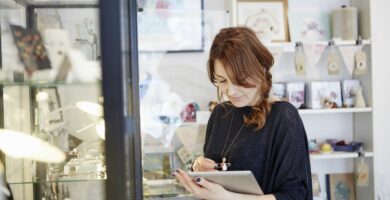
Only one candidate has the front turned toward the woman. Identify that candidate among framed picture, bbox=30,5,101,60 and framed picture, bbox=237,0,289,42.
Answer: framed picture, bbox=237,0,289,42

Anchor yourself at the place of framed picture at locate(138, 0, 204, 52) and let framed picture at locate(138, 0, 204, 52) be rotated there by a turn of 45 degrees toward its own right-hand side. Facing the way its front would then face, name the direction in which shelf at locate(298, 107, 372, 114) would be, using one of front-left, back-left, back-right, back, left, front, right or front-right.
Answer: back-left

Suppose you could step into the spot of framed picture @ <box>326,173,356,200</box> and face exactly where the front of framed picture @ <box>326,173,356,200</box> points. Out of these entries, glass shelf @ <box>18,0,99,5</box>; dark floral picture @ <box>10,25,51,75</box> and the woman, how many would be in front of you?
3

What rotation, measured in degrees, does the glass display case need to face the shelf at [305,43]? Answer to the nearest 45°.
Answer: approximately 135° to its left

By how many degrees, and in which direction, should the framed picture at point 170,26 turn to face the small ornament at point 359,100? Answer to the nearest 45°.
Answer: approximately 90° to its left

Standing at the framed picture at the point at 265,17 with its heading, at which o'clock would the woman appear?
The woman is roughly at 12 o'clock from the framed picture.

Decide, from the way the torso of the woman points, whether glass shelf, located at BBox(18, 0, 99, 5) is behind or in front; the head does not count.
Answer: in front

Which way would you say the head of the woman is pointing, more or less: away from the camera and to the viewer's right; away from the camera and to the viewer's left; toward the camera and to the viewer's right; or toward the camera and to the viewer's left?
toward the camera and to the viewer's left
